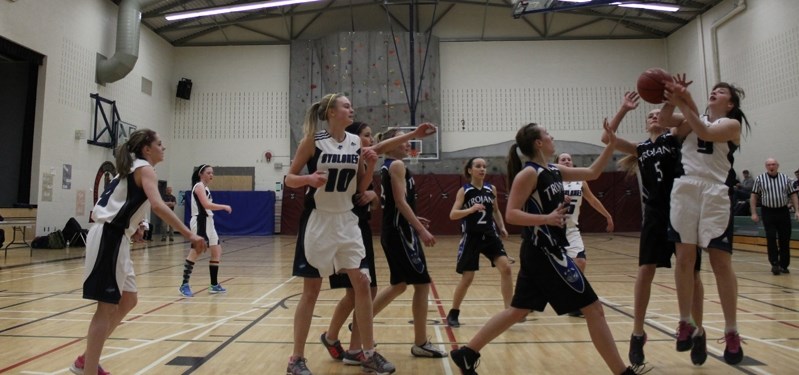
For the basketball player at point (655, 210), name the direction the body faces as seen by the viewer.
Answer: toward the camera

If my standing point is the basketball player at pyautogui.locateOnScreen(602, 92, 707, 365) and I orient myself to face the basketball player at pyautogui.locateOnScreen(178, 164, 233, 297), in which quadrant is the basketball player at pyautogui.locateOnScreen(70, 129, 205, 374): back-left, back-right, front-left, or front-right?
front-left

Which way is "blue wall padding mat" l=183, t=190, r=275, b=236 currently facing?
toward the camera

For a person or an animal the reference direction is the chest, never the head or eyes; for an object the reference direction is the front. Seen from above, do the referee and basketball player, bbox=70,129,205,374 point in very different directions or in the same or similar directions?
very different directions

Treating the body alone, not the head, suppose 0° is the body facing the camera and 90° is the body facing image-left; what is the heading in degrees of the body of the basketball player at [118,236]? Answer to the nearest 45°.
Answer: approximately 270°

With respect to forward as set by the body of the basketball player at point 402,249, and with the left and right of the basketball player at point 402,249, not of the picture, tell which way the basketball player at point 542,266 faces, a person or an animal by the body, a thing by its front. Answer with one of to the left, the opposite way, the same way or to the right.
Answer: the same way

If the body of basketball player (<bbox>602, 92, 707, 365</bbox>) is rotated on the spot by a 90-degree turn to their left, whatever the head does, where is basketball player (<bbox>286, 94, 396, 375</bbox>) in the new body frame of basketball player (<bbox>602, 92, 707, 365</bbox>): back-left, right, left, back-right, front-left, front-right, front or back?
back-right

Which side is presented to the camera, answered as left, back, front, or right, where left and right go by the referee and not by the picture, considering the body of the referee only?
front

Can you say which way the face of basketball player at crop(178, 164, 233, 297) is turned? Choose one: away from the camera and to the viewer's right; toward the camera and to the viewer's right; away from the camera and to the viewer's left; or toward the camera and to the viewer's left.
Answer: toward the camera and to the viewer's right

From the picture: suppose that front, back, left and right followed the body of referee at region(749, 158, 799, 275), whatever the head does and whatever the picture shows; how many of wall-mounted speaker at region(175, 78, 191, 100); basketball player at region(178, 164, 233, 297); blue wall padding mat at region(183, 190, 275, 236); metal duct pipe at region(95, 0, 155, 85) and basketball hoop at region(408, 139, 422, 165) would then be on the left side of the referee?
0

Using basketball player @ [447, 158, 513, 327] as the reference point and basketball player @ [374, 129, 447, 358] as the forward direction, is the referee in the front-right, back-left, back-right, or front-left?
back-left

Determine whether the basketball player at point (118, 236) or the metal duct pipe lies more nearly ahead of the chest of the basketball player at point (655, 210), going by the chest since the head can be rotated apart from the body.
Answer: the basketball player

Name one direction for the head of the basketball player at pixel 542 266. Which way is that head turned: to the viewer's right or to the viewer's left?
to the viewer's right

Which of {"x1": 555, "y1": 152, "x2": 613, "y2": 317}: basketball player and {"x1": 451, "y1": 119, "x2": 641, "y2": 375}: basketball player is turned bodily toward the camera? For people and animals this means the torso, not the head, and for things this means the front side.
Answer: {"x1": 555, "y1": 152, "x2": 613, "y2": 317}: basketball player
